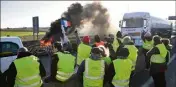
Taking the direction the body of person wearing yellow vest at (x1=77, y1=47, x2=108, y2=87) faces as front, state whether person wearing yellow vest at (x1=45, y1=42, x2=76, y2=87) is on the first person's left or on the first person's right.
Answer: on the first person's left

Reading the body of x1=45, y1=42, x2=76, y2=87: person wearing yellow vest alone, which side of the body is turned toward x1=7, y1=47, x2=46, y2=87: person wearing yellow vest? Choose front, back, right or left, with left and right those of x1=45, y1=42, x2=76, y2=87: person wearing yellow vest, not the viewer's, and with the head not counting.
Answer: left

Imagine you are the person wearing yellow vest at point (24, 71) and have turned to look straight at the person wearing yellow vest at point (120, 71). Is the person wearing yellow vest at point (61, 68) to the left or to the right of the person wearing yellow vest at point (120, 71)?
left

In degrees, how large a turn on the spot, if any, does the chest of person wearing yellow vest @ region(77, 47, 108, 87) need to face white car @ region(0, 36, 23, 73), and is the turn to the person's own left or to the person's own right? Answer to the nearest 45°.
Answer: approximately 45° to the person's own left

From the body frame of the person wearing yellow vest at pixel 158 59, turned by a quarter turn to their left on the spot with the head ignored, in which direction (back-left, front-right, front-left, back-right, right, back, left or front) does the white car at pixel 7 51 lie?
front-right

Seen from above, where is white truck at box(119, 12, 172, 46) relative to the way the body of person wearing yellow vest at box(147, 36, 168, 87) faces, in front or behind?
in front

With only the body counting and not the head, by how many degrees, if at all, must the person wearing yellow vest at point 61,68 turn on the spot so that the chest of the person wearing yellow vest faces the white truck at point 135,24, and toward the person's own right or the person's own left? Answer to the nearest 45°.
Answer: approximately 45° to the person's own right

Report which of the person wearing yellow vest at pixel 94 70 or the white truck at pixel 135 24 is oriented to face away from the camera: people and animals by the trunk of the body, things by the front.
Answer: the person wearing yellow vest

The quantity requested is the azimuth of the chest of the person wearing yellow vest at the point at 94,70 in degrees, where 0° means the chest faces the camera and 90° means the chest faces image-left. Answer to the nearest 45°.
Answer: approximately 180°

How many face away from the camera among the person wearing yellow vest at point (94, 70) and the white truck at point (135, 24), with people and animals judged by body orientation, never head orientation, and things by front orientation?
1

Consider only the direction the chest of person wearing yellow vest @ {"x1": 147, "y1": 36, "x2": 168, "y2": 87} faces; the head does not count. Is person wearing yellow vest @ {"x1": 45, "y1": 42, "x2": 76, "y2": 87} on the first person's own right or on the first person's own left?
on the first person's own left
